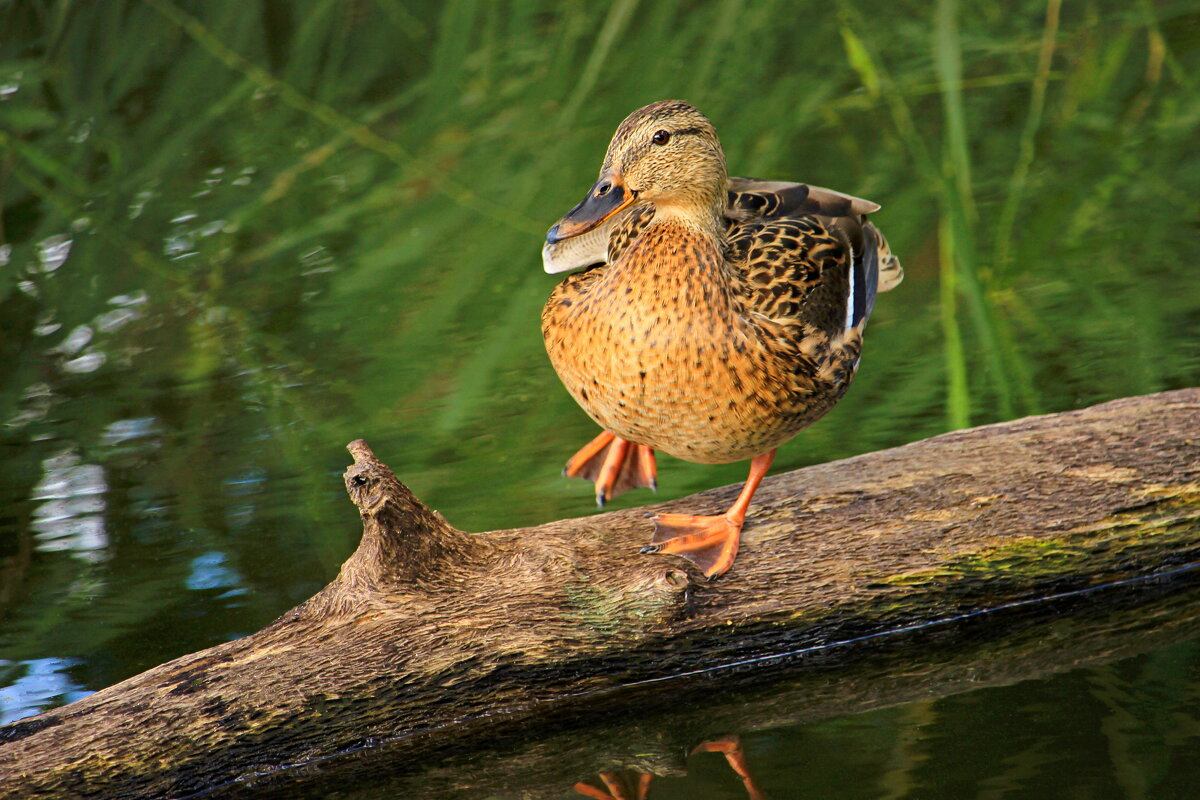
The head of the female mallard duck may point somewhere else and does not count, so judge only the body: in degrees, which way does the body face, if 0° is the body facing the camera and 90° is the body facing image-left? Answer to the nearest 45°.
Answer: approximately 45°
